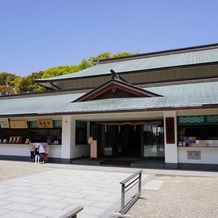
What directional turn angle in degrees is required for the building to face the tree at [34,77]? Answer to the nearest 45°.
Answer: approximately 135° to its right

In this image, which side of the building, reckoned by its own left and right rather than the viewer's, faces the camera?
front
